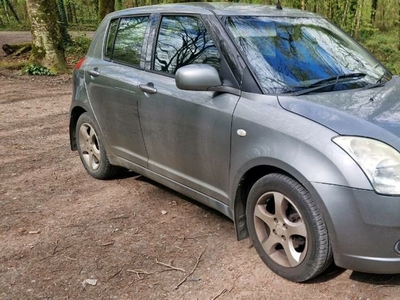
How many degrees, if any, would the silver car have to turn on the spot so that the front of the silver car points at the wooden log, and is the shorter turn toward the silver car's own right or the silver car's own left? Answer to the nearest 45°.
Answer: approximately 180°

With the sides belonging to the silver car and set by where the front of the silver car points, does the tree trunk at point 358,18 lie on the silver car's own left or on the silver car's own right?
on the silver car's own left

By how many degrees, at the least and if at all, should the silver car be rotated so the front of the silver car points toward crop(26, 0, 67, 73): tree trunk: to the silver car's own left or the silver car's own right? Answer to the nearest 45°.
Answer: approximately 180°

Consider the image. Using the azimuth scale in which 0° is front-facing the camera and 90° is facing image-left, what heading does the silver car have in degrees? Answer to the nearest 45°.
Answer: approximately 315°
